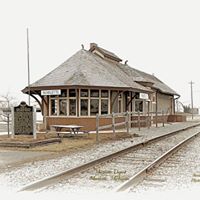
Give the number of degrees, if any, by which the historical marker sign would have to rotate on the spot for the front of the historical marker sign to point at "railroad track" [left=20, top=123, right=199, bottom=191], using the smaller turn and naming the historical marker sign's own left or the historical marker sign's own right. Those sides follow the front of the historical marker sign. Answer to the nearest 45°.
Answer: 0° — it already faces it

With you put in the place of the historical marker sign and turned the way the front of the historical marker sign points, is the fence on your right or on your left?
on your left

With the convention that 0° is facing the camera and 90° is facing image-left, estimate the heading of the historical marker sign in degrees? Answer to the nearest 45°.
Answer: approximately 0°

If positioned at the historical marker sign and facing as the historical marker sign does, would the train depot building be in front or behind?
behind
